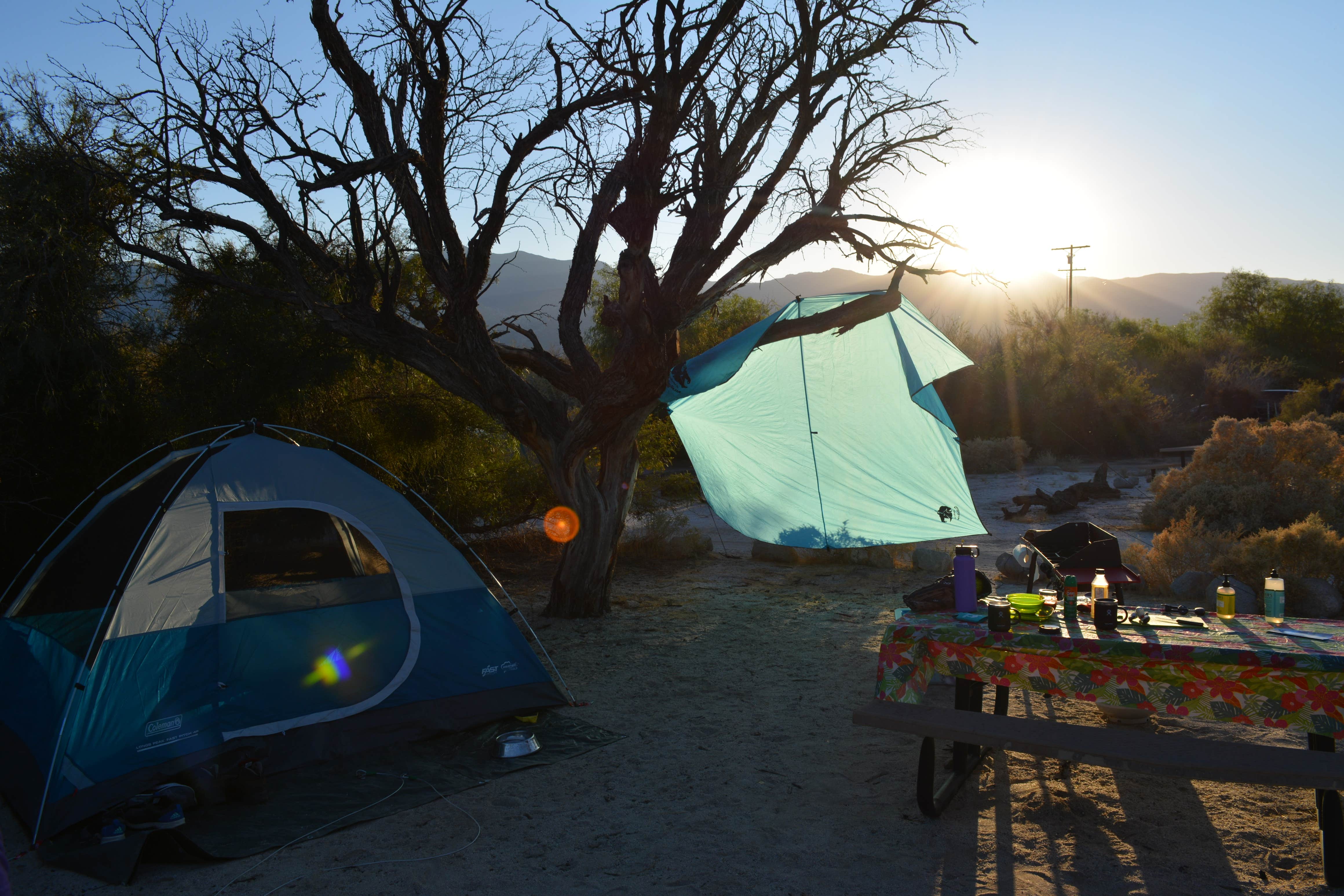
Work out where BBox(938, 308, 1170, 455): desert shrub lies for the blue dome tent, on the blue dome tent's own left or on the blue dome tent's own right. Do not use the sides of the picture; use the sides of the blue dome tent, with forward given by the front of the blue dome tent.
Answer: on the blue dome tent's own left

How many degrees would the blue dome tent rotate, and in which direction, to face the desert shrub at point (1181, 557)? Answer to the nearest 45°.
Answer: approximately 45° to its left

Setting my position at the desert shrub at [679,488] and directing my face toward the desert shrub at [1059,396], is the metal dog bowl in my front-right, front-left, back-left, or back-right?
back-right

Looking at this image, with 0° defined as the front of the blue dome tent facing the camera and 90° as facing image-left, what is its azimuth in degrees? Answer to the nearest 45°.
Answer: approximately 315°
